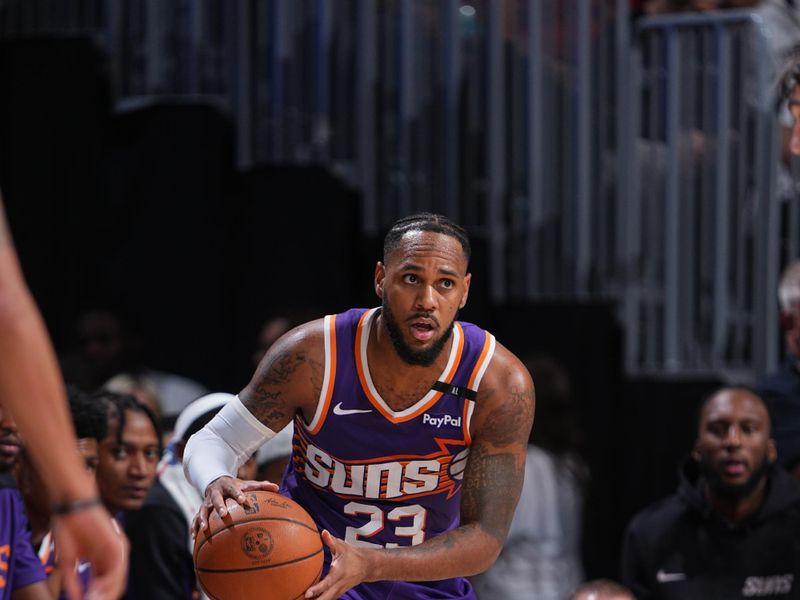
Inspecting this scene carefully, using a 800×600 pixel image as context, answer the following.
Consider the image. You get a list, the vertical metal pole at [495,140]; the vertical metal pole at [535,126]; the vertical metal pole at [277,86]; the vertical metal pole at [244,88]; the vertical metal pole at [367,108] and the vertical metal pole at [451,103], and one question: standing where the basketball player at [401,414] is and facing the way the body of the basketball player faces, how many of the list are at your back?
6

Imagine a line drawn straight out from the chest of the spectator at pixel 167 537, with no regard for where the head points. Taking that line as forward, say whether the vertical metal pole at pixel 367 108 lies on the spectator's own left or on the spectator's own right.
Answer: on the spectator's own left

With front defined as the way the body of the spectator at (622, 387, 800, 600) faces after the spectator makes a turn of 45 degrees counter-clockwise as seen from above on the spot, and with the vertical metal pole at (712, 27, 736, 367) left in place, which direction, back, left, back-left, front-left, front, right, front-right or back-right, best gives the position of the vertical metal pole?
back-left

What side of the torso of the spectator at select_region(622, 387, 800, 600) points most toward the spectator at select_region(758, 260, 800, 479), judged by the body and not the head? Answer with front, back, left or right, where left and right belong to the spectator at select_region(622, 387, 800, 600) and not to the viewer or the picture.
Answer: back

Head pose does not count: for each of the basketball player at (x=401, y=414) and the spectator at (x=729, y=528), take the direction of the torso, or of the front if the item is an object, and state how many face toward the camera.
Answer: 2

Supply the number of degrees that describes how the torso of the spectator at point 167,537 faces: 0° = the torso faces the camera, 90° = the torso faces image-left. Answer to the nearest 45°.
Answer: approximately 315°

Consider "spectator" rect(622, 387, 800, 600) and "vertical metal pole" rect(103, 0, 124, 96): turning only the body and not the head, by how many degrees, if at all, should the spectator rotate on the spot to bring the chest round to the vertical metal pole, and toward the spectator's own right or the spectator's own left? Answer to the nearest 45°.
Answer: approximately 135° to the spectator's own right

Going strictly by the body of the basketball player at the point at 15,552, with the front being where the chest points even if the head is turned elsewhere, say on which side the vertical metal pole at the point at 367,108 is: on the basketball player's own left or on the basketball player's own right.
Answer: on the basketball player's own left
